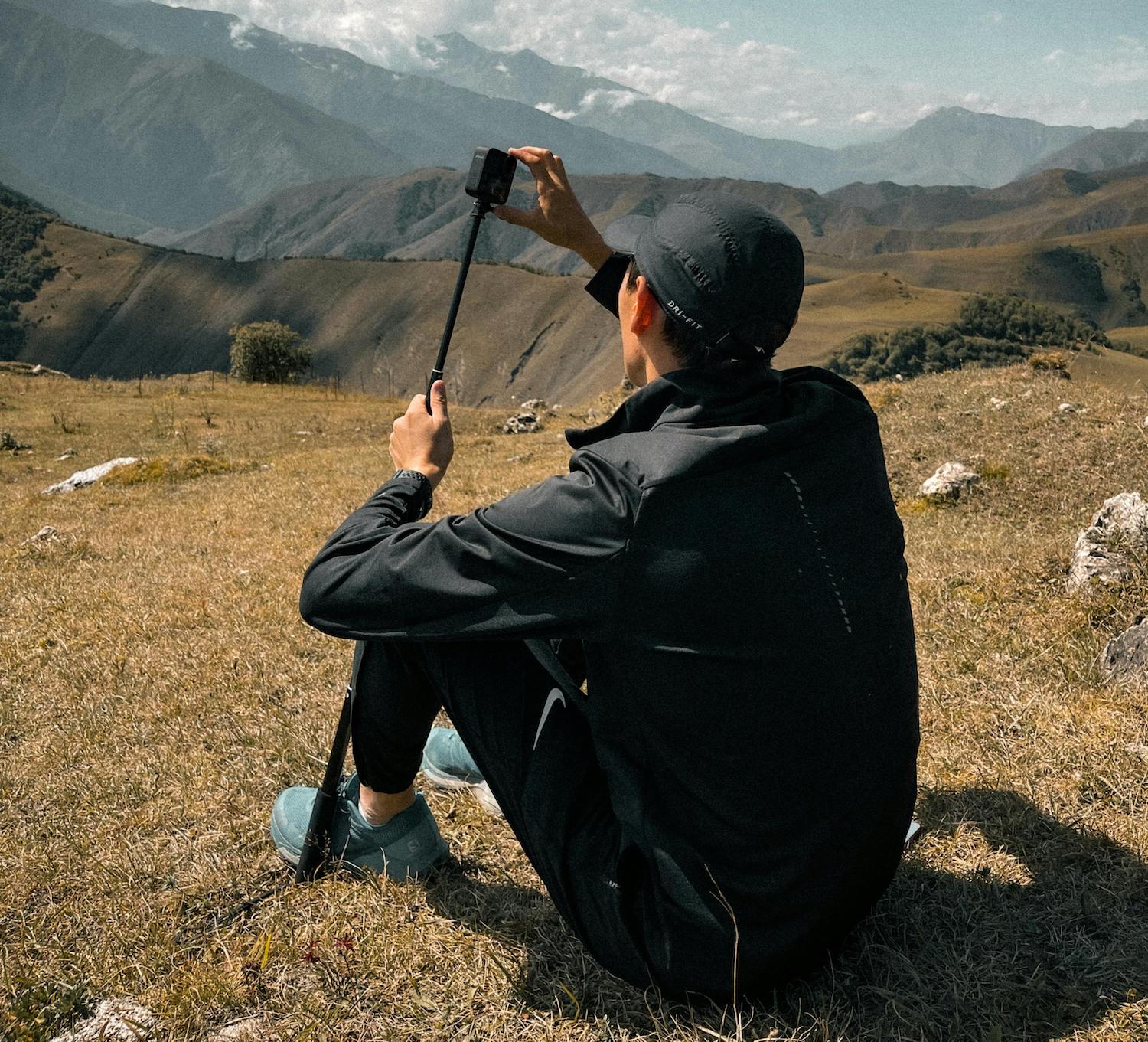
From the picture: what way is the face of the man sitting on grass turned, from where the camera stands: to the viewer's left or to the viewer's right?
to the viewer's left

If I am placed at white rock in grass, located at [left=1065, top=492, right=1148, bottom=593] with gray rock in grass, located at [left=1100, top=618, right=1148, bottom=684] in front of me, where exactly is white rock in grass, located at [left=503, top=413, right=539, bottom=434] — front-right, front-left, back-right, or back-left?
back-right

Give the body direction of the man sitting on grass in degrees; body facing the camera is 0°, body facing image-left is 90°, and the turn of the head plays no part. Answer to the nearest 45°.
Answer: approximately 135°

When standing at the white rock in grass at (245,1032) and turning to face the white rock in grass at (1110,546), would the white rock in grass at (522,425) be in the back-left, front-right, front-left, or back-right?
front-left

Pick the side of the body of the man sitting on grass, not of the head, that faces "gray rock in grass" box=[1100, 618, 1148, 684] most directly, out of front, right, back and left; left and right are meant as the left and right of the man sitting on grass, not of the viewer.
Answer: right

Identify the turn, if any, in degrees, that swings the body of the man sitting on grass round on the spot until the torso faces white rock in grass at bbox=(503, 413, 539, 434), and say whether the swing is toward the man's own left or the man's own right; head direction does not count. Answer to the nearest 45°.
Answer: approximately 45° to the man's own right

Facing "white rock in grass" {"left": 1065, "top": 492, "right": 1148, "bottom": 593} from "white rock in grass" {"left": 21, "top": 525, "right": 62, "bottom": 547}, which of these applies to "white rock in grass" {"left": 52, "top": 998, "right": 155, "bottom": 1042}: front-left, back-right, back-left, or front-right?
front-right

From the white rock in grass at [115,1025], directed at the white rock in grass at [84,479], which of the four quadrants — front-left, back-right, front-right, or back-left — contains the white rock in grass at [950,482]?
front-right

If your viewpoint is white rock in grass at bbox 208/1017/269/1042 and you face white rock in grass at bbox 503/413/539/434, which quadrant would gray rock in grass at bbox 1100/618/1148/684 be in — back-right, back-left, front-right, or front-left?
front-right
